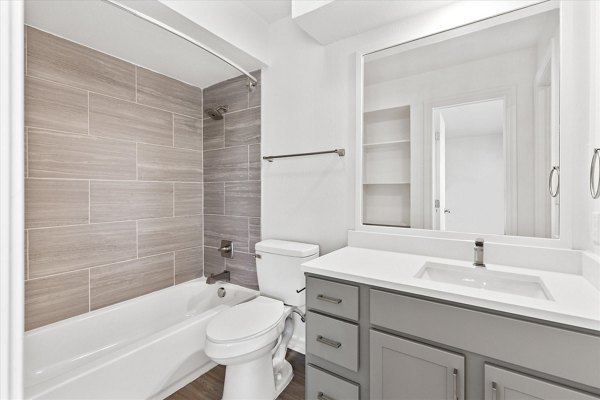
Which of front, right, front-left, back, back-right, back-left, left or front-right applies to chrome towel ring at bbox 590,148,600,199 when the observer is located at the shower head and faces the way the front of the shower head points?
left

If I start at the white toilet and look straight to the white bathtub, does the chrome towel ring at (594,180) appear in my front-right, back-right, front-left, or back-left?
back-left

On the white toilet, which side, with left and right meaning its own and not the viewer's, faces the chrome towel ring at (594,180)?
left

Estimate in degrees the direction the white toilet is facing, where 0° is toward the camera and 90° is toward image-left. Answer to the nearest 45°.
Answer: approximately 45°

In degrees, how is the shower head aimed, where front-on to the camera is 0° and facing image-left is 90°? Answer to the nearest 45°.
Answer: approximately 45°

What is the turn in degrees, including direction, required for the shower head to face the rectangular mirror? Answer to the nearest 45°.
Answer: approximately 90° to its left

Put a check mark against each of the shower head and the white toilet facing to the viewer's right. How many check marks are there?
0
